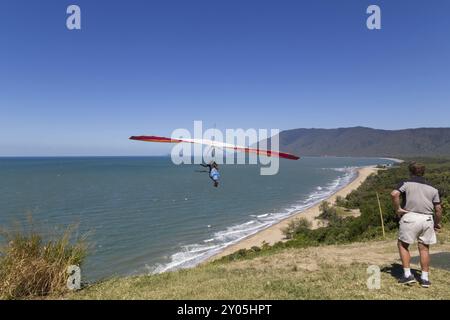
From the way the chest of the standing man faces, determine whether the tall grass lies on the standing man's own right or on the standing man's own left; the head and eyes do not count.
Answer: on the standing man's own left

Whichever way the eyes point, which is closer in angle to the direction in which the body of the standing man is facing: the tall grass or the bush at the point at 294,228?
the bush

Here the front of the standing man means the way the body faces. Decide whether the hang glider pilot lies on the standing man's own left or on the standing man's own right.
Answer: on the standing man's own left

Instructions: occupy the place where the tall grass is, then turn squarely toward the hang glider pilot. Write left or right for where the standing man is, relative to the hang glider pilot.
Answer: right

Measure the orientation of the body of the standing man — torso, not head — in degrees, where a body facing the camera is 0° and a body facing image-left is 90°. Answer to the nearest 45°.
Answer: approximately 180°

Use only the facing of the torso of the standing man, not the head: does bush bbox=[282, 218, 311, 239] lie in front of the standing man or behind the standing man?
in front

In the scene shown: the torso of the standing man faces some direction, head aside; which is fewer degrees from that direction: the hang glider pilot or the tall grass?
the hang glider pilot
